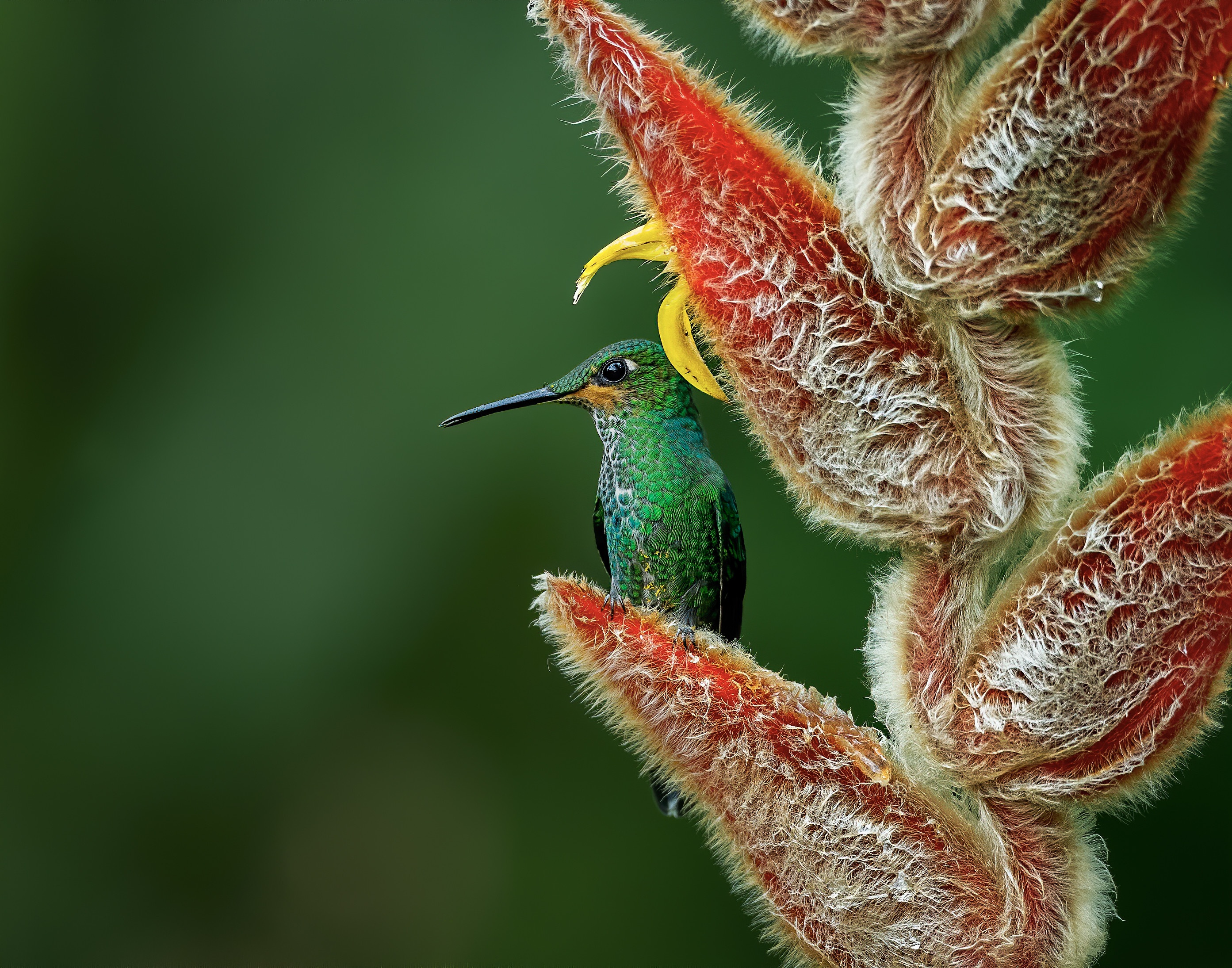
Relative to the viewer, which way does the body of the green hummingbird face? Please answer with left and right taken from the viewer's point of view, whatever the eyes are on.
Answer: facing the viewer and to the left of the viewer
